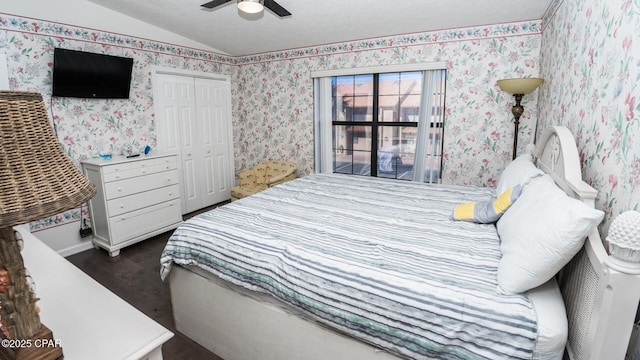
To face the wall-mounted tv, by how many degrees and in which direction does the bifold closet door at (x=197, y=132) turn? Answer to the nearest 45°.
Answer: approximately 90° to its right

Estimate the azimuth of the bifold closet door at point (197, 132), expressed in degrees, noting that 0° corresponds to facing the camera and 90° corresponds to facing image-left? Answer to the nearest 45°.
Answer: approximately 315°

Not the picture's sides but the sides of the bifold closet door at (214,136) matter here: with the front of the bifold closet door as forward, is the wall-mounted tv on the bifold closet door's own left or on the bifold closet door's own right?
on the bifold closet door's own right

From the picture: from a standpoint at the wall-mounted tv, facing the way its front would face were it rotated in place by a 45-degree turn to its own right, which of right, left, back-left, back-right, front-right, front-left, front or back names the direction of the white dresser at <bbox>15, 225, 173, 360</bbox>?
front

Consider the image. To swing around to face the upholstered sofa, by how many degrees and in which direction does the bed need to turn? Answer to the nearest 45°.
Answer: approximately 45° to its right

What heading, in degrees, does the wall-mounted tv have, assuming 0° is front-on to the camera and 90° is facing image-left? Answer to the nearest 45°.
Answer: approximately 315°

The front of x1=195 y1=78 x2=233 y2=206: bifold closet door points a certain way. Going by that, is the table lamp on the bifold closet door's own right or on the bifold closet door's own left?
on the bifold closet door's own right

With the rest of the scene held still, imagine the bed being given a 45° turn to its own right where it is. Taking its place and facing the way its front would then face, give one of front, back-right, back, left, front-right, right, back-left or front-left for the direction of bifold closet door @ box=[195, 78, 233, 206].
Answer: front

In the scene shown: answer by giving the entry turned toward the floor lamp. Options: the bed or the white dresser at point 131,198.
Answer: the white dresser

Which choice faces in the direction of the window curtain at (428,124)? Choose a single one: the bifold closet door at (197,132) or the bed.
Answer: the bifold closet door

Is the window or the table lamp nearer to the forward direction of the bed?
the table lamp

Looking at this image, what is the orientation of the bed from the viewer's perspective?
to the viewer's left

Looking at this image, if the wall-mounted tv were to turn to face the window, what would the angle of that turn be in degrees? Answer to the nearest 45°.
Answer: approximately 45° to its left

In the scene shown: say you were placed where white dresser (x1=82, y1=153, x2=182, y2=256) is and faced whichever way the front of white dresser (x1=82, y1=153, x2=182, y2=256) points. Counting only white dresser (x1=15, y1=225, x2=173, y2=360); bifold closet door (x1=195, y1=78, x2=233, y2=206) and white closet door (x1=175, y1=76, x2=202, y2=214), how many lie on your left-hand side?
2
